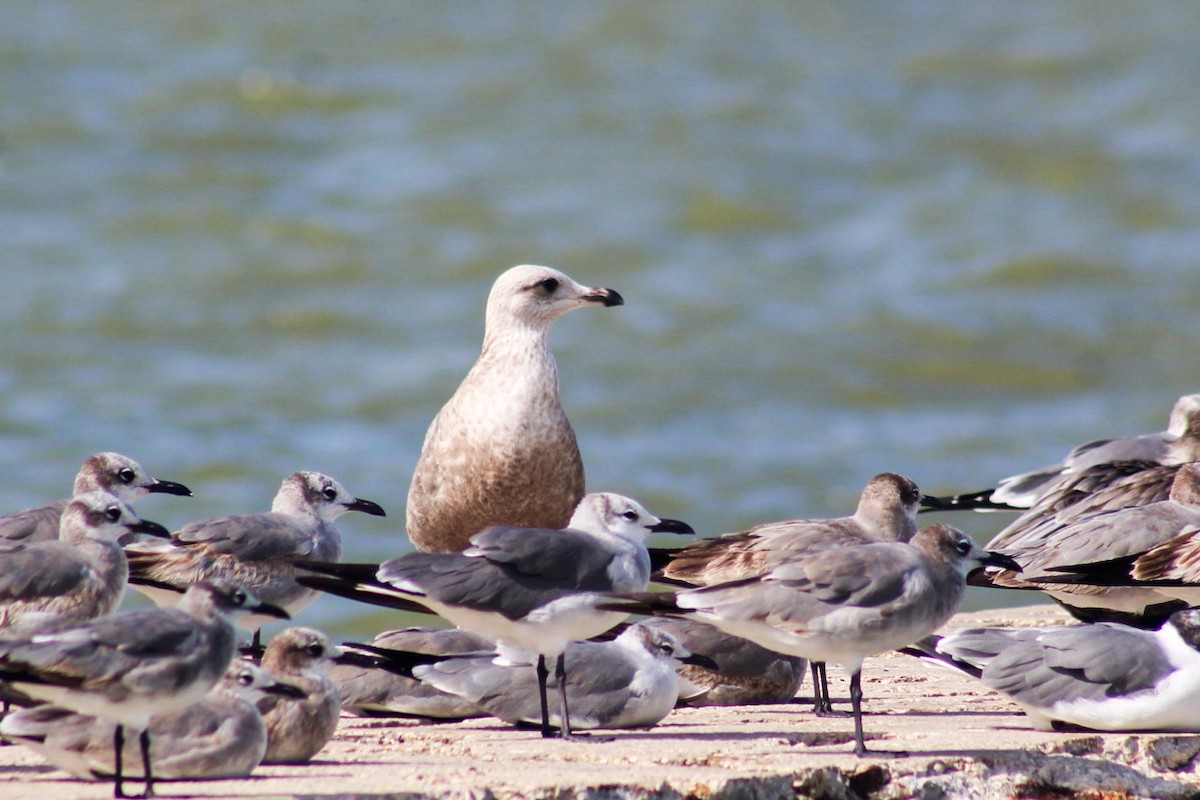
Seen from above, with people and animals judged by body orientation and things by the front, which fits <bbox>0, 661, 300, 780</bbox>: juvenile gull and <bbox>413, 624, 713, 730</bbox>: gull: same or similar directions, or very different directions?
same or similar directions

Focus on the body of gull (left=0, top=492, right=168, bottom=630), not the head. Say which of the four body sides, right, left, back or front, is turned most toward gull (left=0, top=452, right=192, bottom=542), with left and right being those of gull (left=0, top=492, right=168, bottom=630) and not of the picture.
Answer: left

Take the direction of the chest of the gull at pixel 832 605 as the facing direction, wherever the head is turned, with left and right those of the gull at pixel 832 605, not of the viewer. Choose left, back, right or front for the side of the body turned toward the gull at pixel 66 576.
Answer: back

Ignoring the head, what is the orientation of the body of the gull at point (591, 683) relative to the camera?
to the viewer's right

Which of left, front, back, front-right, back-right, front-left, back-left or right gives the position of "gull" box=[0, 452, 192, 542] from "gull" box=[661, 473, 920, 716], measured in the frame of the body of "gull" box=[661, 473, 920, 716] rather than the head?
back

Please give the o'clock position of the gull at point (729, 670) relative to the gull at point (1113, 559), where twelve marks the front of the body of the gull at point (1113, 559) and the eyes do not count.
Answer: the gull at point (729, 670) is roughly at 5 o'clock from the gull at point (1113, 559).

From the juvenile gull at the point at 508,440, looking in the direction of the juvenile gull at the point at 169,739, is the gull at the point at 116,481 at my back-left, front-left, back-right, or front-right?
front-right

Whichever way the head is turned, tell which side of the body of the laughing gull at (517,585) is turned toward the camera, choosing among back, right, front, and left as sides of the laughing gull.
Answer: right

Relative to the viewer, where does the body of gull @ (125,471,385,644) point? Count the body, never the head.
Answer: to the viewer's right

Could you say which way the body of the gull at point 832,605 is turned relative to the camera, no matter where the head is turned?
to the viewer's right

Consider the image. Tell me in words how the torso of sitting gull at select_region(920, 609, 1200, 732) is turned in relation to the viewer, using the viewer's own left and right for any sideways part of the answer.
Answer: facing to the right of the viewer

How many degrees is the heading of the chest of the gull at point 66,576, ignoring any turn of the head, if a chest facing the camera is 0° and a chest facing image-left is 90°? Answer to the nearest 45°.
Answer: approximately 270°

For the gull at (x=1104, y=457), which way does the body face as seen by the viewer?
to the viewer's right

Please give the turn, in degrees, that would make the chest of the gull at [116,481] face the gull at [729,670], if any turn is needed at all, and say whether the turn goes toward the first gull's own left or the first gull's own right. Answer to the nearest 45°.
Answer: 0° — it already faces it

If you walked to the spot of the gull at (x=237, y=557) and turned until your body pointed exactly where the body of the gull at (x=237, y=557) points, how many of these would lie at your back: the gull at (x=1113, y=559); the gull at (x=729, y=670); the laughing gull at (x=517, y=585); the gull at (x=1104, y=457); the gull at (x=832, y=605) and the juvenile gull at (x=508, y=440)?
0

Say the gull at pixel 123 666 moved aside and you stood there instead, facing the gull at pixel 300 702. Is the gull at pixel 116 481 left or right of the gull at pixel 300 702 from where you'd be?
left

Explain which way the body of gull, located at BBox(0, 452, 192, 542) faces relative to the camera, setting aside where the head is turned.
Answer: to the viewer's right
